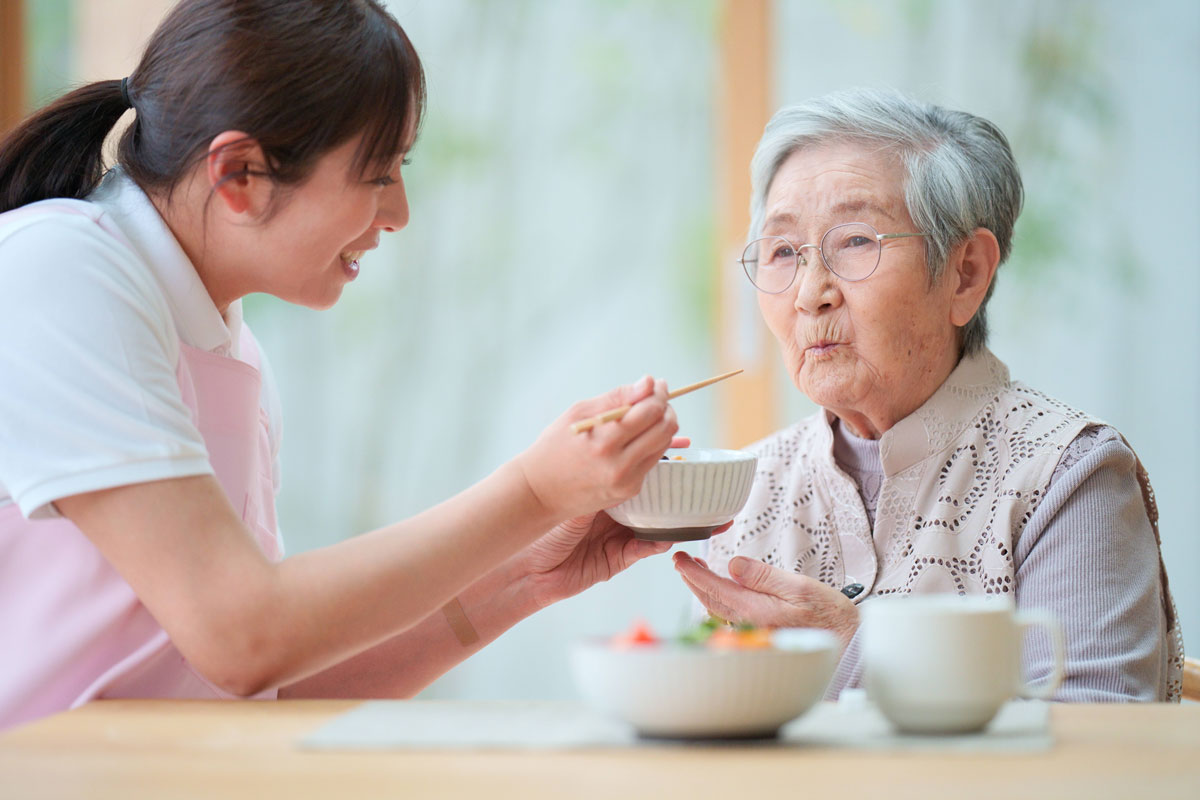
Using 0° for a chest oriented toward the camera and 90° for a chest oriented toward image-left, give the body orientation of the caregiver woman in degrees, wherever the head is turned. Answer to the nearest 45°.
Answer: approximately 270°

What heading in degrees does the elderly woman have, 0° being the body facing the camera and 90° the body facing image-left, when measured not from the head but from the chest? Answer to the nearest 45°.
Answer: approximately 45°

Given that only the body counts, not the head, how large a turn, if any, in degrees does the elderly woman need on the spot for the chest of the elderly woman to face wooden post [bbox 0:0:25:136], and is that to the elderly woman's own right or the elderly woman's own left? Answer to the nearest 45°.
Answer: approximately 90° to the elderly woman's own right

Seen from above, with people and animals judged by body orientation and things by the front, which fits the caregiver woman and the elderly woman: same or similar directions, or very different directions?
very different directions

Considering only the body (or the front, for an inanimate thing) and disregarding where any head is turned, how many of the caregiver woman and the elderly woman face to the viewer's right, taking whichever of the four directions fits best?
1
